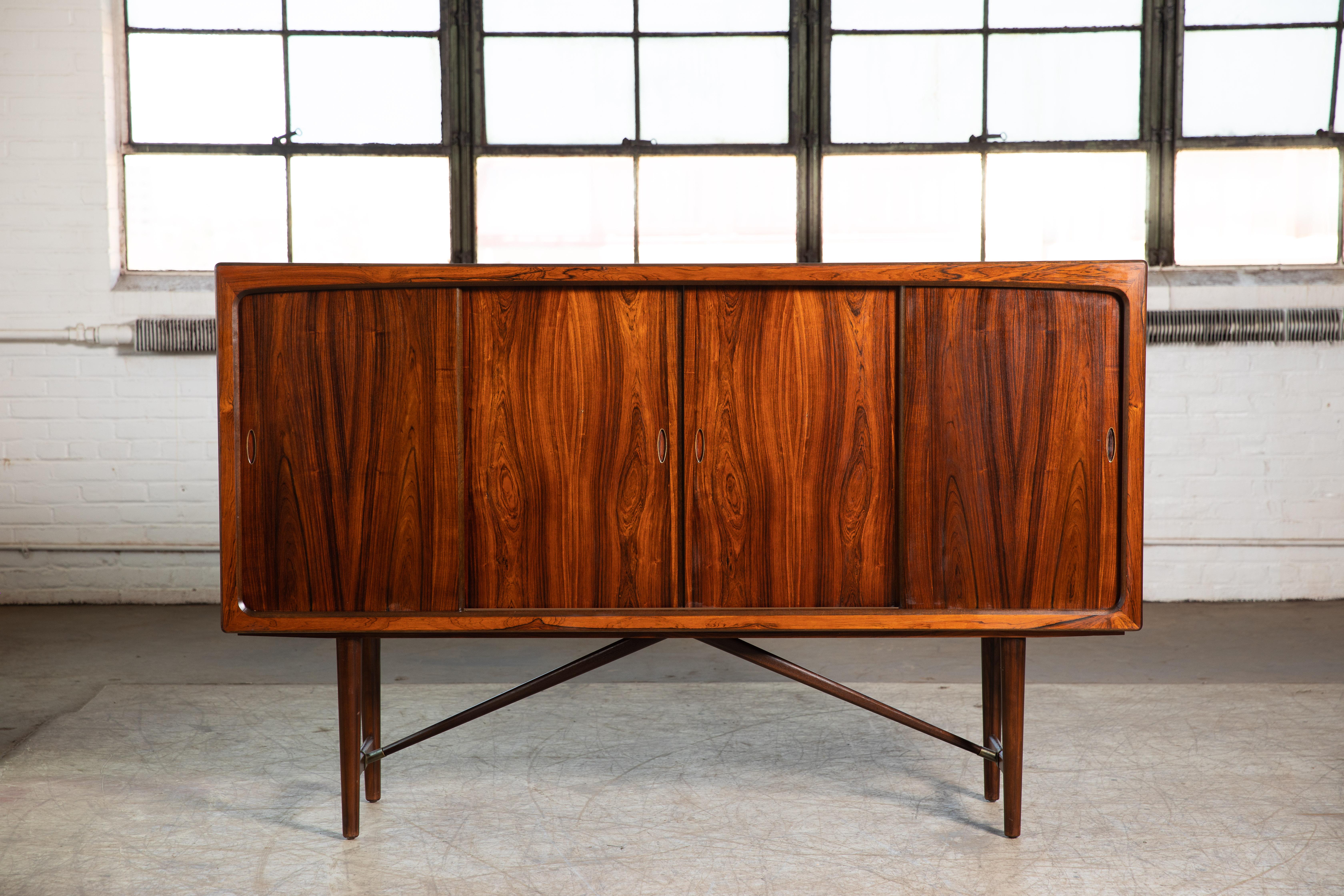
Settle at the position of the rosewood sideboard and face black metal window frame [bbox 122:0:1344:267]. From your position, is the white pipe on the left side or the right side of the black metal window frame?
left

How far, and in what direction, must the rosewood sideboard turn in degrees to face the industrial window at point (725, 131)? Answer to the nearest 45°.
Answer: approximately 180°

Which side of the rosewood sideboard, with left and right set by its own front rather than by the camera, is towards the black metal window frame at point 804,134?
back

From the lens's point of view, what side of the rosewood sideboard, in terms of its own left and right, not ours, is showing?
front
